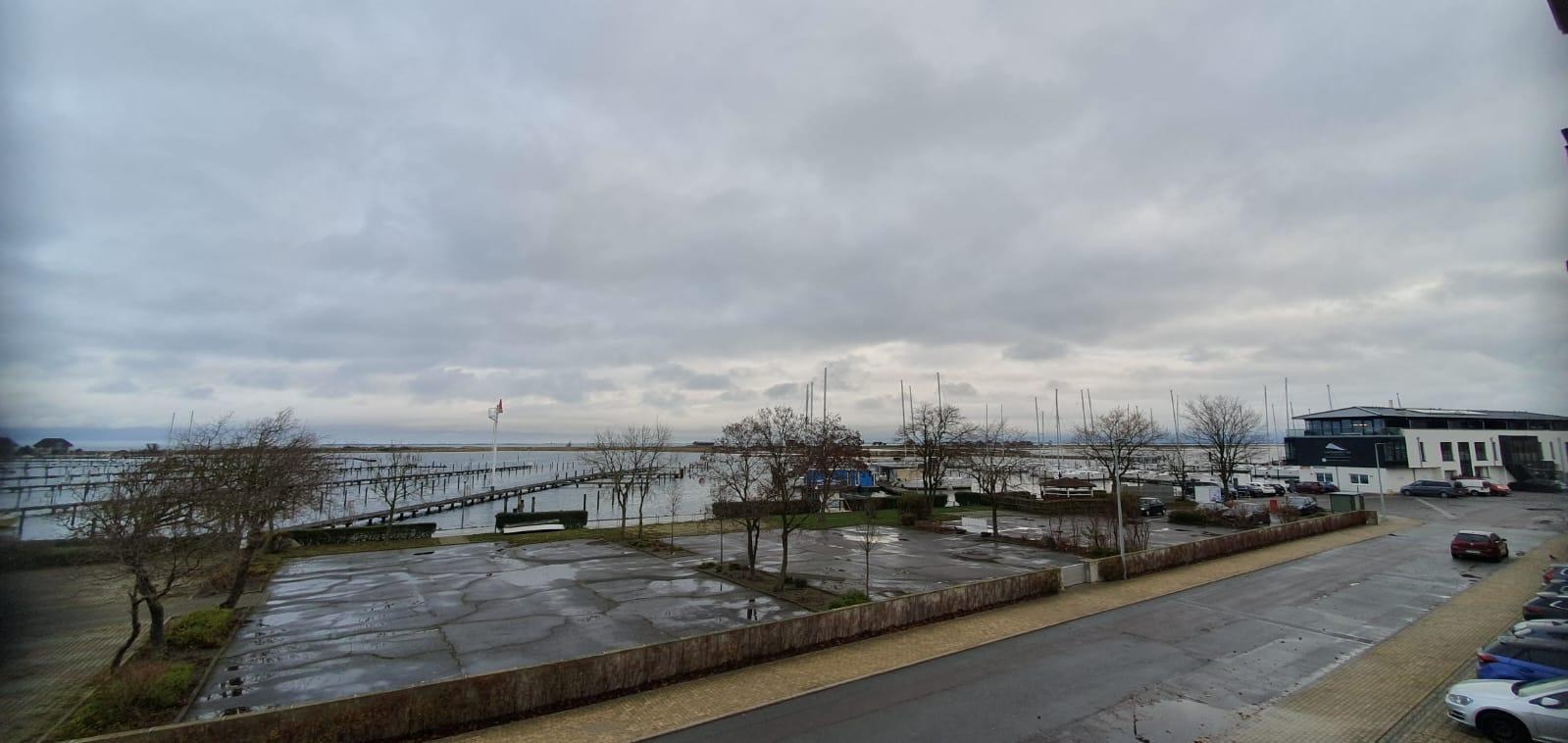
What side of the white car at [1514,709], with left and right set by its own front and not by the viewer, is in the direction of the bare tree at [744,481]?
front

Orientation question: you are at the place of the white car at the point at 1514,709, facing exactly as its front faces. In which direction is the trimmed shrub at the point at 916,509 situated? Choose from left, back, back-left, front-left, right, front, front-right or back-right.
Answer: front-right

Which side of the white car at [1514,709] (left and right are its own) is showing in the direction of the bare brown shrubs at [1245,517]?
right

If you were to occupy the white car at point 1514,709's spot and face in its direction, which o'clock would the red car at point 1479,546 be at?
The red car is roughly at 3 o'clock from the white car.

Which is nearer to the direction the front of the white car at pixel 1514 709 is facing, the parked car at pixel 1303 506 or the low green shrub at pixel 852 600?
the low green shrub

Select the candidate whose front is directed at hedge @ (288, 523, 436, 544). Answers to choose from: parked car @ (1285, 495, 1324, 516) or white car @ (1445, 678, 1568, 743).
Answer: the white car

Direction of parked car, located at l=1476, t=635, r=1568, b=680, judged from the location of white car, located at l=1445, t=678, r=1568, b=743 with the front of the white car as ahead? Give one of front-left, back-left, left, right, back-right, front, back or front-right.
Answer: right

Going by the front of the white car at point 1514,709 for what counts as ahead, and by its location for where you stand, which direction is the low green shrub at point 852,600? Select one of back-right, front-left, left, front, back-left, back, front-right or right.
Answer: front

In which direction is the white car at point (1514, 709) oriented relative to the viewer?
to the viewer's left

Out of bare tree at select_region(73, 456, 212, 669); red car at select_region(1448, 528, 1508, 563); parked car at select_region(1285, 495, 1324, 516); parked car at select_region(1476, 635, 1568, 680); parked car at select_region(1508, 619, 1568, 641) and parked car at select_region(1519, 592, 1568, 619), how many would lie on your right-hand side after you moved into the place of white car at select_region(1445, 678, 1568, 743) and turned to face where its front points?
5

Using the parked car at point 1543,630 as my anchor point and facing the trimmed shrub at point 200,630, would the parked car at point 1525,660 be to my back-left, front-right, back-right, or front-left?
front-left

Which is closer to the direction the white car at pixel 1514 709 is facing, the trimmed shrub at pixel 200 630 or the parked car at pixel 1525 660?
the trimmed shrub

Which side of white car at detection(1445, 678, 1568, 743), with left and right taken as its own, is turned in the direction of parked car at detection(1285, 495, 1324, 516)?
right

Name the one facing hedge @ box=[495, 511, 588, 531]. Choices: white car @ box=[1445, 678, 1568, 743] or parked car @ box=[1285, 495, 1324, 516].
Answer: the white car

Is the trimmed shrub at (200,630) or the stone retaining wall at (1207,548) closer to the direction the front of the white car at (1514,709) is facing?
the trimmed shrub
